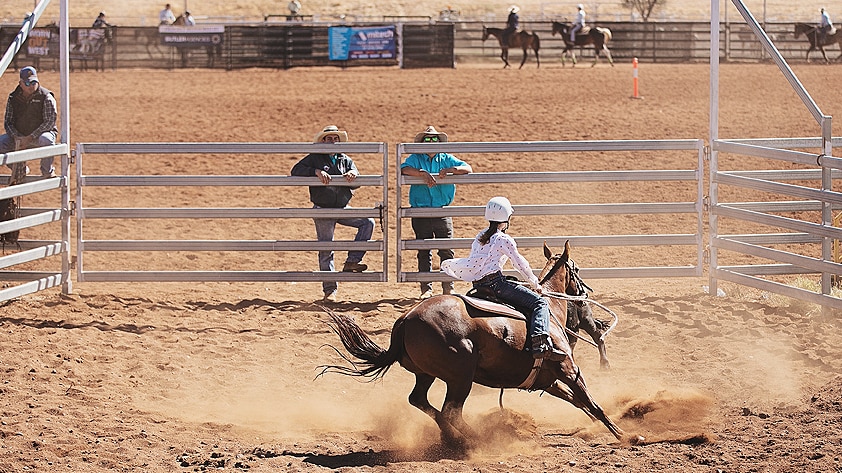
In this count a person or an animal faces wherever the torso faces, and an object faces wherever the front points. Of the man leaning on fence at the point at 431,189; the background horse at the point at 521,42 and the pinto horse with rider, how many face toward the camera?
1

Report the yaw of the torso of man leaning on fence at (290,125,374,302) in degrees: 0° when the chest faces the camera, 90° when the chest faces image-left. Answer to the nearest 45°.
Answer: approximately 0°

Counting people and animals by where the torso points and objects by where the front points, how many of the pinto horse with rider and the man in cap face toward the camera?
1

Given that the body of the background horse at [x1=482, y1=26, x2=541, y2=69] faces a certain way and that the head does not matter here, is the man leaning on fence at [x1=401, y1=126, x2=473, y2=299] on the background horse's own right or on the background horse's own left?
on the background horse's own left

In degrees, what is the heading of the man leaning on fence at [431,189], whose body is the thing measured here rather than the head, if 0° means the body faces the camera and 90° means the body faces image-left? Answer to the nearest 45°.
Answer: approximately 0°

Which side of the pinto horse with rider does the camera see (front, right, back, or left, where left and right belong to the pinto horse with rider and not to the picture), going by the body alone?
left

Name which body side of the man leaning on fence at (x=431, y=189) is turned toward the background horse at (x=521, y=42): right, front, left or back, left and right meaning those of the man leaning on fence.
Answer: back

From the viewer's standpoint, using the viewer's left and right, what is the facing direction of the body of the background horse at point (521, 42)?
facing to the left of the viewer
